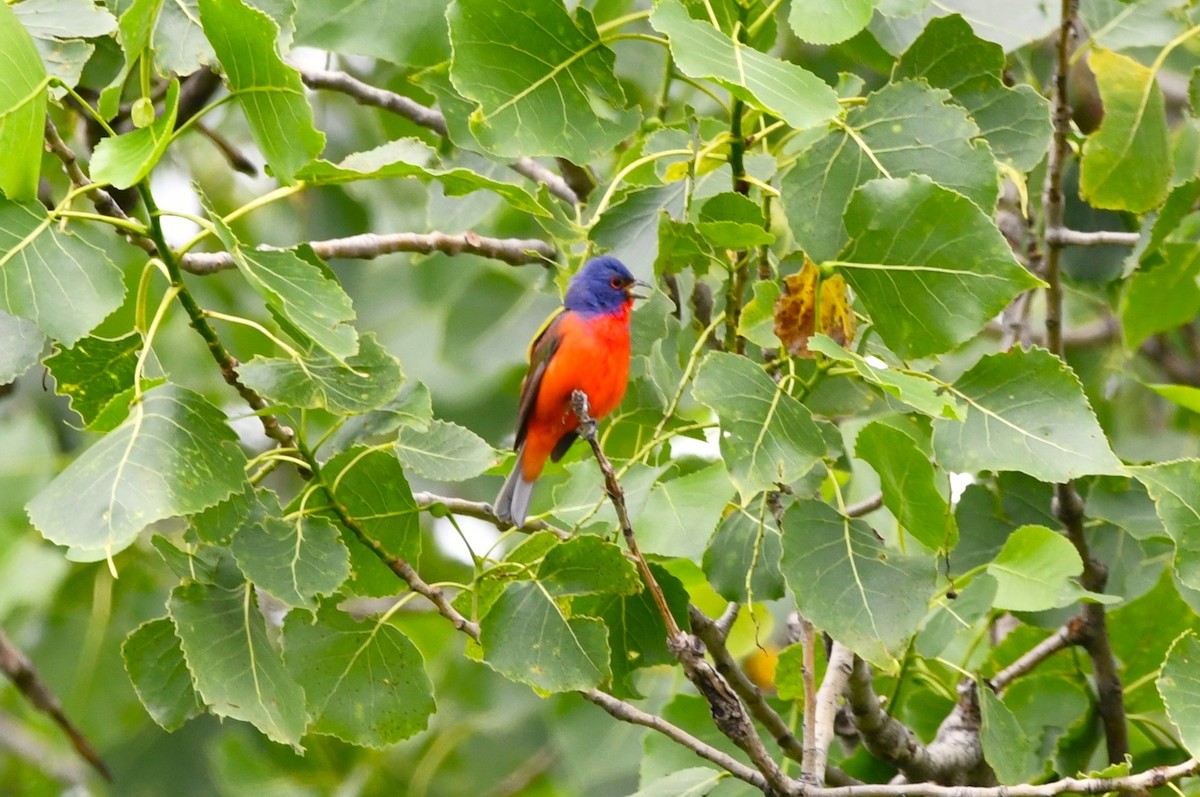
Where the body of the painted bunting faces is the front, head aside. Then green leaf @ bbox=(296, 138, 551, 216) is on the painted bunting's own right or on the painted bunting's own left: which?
on the painted bunting's own right

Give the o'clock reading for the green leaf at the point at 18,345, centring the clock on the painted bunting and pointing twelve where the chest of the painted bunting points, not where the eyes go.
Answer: The green leaf is roughly at 4 o'clock from the painted bunting.

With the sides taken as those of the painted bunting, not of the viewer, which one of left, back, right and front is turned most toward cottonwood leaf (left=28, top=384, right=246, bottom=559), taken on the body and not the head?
right

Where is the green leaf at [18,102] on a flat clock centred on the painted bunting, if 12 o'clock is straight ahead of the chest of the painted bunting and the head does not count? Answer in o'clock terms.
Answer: The green leaf is roughly at 4 o'clock from the painted bunting.
